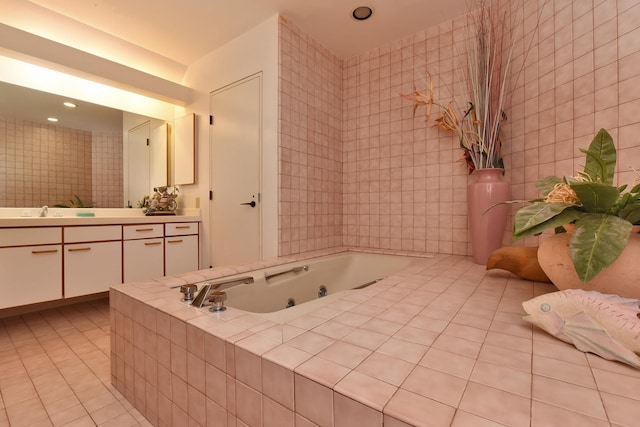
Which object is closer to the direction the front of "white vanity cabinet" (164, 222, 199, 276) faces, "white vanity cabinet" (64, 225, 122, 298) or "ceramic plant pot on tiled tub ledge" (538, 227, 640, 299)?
the ceramic plant pot on tiled tub ledge

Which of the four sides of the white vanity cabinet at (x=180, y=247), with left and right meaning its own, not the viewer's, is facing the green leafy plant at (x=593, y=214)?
front

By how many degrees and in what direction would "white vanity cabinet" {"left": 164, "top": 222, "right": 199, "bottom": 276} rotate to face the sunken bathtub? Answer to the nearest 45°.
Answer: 0° — it already faces it

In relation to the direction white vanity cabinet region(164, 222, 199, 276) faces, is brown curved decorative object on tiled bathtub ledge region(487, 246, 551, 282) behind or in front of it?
in front

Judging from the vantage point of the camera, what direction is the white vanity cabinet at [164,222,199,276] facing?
facing the viewer and to the right of the viewer

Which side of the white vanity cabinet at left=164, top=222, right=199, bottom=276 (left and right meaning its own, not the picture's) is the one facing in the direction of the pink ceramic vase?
front
